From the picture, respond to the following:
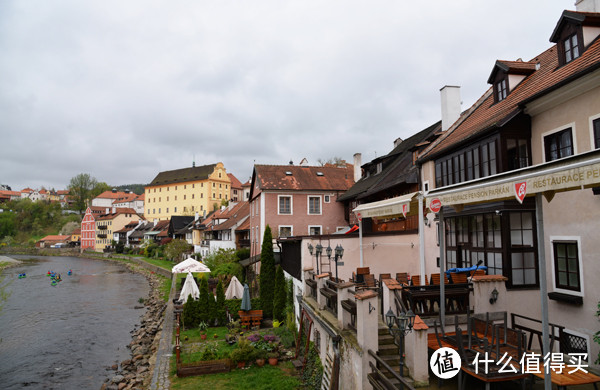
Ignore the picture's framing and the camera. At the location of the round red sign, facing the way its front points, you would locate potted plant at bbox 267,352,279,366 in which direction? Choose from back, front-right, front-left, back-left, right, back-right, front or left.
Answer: back-right

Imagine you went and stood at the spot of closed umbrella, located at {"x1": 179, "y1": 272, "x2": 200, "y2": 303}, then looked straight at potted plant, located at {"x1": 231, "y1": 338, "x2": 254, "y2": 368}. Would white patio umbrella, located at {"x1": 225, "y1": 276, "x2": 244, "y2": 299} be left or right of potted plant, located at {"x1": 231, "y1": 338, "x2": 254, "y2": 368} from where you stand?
left

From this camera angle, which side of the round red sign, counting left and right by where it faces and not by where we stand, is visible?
front

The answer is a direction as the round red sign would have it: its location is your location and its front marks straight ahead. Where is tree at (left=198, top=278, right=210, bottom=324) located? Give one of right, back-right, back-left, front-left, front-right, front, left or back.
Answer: back-right

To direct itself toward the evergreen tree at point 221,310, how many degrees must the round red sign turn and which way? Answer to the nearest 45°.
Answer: approximately 135° to its right

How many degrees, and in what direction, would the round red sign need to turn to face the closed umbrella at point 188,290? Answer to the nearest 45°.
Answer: approximately 135° to its right

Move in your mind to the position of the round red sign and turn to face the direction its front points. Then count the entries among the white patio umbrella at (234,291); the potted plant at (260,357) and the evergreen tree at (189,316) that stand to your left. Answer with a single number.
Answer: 0

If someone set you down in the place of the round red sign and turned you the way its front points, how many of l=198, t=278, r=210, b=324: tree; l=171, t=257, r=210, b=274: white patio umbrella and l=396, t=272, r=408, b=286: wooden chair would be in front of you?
0

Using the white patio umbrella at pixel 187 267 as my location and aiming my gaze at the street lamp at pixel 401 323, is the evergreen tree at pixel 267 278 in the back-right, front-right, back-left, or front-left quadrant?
front-left

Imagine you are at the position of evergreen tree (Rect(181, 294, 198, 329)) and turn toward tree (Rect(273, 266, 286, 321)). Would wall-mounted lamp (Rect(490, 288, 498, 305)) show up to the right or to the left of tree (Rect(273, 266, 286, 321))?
right

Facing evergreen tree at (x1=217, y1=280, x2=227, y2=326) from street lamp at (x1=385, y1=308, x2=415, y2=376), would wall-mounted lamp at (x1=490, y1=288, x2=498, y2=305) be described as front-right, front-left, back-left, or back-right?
front-right

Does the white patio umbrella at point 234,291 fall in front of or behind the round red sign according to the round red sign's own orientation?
behind
